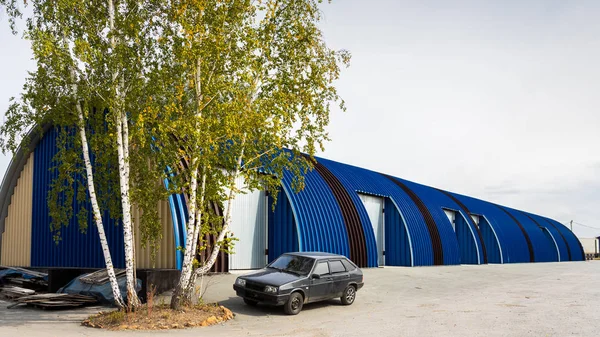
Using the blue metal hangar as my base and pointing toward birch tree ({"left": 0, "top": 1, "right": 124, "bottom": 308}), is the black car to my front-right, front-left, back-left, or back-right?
front-left

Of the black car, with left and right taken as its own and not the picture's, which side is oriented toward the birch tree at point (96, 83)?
front

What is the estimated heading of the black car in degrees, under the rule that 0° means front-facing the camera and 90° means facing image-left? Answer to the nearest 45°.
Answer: approximately 45°

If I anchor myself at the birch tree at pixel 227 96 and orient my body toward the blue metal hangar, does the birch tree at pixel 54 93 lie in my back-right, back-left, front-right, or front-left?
back-left
